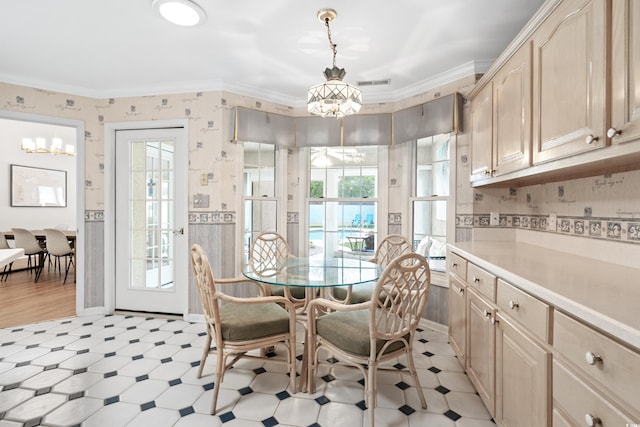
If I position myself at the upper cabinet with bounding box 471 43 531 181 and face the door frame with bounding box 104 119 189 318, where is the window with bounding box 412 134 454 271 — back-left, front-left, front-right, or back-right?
front-right

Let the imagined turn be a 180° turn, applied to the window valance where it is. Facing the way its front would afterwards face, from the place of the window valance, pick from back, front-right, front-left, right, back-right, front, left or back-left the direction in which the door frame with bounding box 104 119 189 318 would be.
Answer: left

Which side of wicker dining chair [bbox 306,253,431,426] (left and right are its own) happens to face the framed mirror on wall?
front

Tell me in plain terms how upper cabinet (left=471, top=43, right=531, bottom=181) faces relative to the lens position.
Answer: facing the viewer and to the left of the viewer

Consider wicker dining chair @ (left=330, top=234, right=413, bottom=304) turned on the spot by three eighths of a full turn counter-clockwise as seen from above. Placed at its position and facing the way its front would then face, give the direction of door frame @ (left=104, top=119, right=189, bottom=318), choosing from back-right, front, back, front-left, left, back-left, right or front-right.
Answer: back

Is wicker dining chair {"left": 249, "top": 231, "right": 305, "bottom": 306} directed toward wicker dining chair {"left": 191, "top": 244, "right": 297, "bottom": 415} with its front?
no

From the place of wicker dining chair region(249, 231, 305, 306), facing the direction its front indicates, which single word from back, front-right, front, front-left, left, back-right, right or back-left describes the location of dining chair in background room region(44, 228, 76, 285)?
back

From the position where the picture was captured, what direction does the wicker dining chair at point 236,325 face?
facing to the right of the viewer

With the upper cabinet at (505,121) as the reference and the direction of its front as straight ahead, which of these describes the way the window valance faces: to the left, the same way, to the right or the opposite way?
to the left

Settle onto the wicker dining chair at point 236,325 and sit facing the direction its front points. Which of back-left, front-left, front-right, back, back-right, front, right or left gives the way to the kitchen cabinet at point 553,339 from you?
front-right

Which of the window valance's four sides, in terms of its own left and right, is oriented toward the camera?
front

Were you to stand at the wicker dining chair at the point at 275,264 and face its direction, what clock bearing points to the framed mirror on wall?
The framed mirror on wall is roughly at 6 o'clock from the wicker dining chair.

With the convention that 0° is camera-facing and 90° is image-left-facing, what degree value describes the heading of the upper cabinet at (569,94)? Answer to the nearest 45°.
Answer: approximately 45°

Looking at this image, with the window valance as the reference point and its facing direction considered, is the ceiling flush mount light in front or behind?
in front

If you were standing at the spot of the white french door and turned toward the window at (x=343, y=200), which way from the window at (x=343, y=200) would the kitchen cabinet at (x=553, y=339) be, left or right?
right

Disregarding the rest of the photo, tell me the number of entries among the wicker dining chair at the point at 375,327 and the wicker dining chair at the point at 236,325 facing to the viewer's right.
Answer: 1

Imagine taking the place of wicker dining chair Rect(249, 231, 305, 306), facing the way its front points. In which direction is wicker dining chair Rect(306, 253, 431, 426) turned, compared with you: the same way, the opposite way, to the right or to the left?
the opposite way

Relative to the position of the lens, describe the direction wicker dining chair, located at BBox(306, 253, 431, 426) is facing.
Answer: facing away from the viewer and to the left of the viewer

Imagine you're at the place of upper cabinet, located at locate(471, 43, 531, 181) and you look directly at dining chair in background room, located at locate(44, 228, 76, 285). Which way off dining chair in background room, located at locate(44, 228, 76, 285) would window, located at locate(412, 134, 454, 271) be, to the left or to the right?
right
